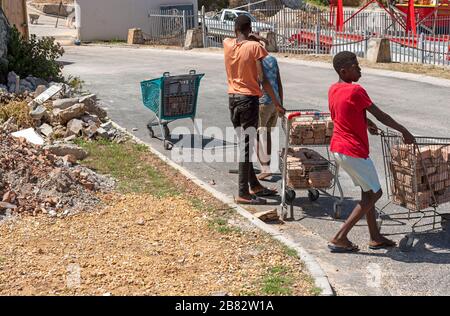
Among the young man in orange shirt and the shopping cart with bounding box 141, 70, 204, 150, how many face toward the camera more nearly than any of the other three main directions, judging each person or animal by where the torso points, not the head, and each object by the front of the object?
0

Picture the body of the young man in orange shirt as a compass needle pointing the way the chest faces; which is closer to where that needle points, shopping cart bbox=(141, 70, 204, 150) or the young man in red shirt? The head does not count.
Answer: the shopping cart

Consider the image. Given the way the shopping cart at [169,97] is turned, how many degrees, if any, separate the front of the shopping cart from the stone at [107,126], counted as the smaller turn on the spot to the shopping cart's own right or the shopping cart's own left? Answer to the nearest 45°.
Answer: approximately 45° to the shopping cart's own left

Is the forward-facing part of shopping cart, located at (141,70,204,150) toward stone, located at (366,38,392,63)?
no

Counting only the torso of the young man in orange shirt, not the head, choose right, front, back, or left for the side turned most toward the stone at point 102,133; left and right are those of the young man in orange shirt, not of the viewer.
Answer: left

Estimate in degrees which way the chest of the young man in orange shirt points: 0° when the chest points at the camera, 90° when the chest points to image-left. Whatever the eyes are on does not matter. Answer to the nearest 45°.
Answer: approximately 225°

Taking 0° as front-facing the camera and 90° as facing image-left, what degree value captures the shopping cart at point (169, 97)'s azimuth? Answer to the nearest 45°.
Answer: approximately 135°

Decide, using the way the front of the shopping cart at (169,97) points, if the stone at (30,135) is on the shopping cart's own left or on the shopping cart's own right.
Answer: on the shopping cart's own left

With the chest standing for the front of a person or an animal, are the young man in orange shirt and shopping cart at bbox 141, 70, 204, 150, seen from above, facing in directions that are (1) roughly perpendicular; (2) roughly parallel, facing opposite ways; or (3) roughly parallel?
roughly perpendicular

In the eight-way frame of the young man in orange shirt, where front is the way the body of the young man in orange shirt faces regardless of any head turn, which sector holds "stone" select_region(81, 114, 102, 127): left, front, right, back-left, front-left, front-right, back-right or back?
left

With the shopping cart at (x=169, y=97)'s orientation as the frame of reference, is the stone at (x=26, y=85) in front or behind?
in front

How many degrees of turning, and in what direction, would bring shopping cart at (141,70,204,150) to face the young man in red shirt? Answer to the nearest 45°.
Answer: approximately 135° to its left

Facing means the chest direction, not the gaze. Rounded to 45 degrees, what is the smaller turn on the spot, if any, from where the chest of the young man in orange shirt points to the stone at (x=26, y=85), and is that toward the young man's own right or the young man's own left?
approximately 90° to the young man's own left

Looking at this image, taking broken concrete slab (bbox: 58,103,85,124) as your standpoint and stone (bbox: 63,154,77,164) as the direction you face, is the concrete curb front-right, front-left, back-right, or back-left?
front-left

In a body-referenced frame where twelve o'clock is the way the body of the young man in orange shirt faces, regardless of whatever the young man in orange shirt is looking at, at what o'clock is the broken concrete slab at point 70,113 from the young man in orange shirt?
The broken concrete slab is roughly at 9 o'clock from the young man in orange shirt.

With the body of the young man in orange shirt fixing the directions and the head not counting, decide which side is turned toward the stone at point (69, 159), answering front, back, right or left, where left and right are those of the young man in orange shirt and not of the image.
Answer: left

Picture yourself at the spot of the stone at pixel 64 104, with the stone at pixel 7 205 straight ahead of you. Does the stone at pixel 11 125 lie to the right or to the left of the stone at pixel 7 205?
right

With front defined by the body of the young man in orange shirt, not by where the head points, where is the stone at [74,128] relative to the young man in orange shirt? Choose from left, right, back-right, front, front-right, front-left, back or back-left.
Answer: left

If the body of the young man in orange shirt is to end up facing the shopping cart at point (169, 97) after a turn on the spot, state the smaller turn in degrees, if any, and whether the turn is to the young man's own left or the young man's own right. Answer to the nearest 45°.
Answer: approximately 45° to the young man's own left

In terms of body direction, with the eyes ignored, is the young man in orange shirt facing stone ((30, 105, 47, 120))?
no
